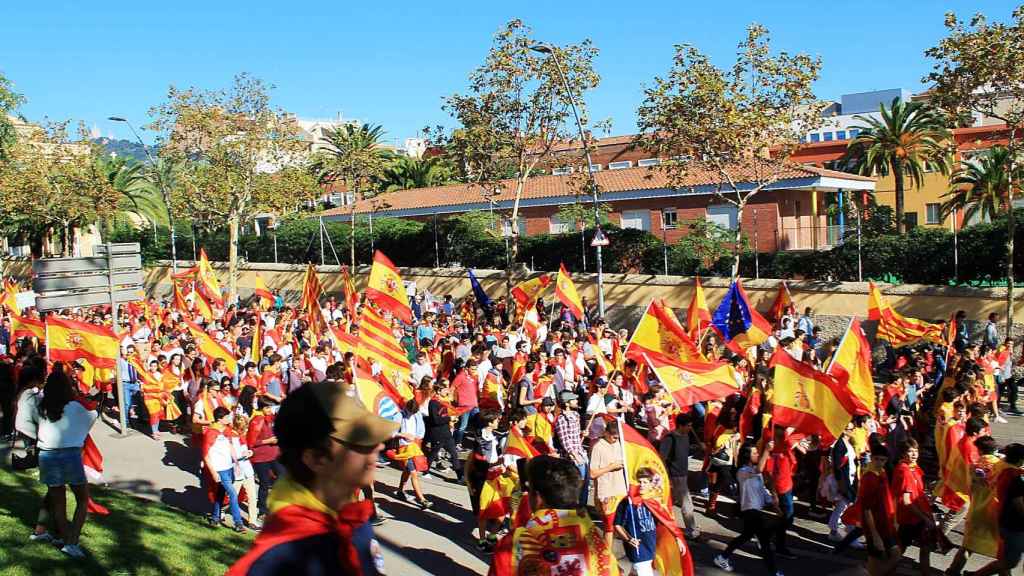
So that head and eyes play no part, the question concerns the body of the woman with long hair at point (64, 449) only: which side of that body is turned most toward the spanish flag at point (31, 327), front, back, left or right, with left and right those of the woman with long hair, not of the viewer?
front

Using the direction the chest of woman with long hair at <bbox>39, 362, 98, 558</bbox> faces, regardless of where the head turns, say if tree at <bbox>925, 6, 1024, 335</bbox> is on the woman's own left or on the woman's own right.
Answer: on the woman's own right

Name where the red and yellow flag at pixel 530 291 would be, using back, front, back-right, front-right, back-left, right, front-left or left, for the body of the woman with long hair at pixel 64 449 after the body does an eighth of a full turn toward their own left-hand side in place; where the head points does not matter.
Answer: right

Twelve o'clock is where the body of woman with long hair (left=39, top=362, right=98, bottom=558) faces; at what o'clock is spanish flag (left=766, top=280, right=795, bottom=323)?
The spanish flag is roughly at 2 o'clock from the woman with long hair.

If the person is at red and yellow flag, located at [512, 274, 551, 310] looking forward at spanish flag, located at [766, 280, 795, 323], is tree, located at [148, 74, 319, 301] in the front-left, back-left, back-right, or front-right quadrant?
back-left

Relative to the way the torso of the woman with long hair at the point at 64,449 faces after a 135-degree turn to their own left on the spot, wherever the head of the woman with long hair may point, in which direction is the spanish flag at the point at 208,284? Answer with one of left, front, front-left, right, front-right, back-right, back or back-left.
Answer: back-right

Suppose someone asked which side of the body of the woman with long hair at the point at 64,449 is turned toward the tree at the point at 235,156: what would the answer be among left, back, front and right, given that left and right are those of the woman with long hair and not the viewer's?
front

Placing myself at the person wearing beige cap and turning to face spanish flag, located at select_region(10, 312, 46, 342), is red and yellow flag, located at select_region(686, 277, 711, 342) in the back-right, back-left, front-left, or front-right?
front-right

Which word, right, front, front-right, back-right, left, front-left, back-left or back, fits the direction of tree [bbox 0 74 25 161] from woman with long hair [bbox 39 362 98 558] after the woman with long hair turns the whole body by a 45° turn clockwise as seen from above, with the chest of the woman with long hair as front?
front-left

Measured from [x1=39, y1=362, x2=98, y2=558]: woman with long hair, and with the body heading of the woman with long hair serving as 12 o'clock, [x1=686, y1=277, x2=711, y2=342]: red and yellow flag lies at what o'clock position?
The red and yellow flag is roughly at 2 o'clock from the woman with long hair.

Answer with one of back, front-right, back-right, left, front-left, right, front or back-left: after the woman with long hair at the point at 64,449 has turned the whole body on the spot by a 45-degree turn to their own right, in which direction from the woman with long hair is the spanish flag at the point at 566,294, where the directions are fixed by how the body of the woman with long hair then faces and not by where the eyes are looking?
front

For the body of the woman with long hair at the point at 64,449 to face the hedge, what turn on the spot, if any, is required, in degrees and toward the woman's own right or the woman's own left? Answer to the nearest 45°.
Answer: approximately 45° to the woman's own right

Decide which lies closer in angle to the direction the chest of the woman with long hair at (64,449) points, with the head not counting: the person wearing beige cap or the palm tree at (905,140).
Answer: the palm tree

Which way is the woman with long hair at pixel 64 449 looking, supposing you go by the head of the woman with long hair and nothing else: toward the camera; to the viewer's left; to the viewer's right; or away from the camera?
away from the camera

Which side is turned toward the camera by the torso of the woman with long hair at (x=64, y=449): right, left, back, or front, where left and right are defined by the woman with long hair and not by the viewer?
back

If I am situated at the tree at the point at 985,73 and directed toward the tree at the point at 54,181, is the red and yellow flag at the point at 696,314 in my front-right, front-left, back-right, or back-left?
front-left
